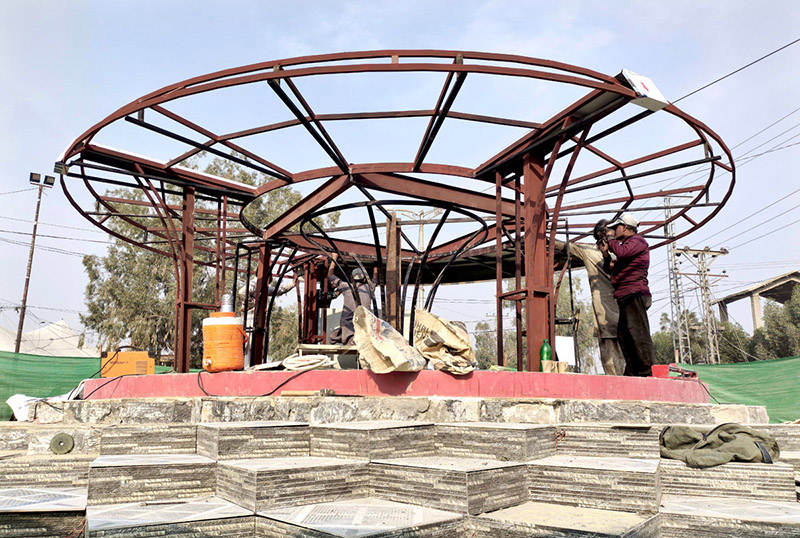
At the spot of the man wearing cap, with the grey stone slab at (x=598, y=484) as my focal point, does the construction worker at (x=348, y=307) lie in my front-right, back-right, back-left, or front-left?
back-right

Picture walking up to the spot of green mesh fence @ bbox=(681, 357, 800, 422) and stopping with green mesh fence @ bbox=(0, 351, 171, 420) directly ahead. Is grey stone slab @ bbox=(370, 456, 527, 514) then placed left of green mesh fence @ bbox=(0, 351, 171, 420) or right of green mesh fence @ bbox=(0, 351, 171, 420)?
left

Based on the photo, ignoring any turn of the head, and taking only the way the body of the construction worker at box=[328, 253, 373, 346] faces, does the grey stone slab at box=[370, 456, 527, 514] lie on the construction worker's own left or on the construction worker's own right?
on the construction worker's own left

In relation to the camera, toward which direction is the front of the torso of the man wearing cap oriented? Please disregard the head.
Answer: to the viewer's left

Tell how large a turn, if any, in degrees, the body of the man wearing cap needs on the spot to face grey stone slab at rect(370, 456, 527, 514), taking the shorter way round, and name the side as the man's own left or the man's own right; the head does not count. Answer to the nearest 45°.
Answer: approximately 90° to the man's own left

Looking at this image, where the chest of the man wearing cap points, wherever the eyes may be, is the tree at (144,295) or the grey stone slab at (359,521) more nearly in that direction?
the tree

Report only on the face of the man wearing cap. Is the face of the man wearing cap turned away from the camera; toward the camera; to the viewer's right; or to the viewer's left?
to the viewer's left

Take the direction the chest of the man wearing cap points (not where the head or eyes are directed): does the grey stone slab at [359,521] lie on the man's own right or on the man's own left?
on the man's own left

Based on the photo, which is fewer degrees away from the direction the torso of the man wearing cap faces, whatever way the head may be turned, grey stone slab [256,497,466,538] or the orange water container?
the orange water container
